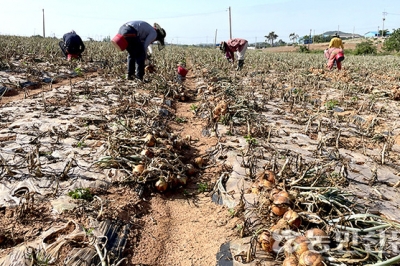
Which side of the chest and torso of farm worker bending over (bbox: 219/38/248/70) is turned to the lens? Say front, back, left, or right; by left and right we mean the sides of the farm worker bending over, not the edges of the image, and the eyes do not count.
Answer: left

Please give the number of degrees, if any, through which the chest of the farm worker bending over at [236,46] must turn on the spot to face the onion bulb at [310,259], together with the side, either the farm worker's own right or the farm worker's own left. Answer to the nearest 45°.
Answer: approximately 90° to the farm worker's own left

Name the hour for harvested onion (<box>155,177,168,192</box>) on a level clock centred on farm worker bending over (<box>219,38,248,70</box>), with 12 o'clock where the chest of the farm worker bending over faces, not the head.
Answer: The harvested onion is roughly at 9 o'clock from the farm worker bending over.

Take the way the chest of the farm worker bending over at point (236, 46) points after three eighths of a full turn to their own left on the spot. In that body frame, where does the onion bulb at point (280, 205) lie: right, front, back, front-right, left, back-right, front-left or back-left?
front-right

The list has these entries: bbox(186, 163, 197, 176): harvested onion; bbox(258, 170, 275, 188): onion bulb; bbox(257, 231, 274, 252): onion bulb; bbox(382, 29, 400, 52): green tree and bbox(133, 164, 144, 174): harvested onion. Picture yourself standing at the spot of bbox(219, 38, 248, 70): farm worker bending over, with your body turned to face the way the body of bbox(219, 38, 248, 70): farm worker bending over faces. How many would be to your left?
4

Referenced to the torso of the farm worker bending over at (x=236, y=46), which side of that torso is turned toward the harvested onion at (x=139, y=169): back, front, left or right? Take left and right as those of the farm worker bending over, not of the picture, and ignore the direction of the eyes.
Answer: left

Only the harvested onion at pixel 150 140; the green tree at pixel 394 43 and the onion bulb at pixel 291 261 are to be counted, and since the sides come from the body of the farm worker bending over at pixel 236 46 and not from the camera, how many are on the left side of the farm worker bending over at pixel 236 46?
2

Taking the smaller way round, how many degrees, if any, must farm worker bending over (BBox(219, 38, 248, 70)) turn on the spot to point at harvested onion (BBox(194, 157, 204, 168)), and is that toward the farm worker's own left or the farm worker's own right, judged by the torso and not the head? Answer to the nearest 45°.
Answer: approximately 90° to the farm worker's own left
